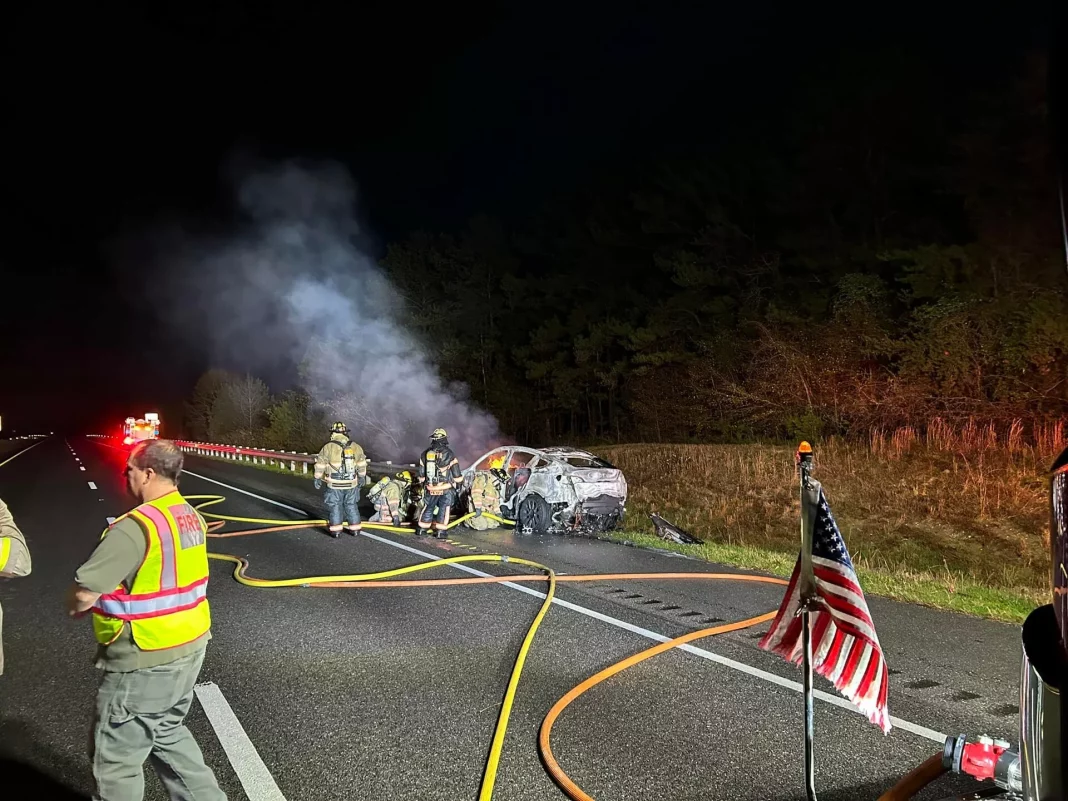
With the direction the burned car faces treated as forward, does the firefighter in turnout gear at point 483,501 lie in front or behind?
in front

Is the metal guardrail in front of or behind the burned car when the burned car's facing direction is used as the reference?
in front

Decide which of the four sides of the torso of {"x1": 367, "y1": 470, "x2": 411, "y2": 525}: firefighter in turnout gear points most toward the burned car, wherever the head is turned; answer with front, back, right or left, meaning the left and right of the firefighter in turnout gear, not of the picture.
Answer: front

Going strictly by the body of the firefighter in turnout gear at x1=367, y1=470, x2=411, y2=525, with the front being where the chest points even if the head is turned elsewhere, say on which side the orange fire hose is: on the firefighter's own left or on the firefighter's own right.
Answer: on the firefighter's own right

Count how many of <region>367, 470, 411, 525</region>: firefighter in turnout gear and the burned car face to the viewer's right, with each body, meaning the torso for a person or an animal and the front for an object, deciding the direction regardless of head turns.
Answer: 1

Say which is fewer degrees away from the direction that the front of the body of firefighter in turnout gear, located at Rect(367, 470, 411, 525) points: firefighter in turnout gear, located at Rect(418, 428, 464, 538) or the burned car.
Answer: the burned car

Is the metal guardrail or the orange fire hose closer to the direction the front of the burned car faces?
the metal guardrail

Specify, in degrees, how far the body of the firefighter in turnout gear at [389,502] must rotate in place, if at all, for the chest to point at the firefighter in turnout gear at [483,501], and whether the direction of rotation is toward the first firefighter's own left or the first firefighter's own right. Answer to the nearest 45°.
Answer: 0° — they already face them

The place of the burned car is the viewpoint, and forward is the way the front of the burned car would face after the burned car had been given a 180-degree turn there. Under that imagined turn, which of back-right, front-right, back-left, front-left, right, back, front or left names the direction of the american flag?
front-right

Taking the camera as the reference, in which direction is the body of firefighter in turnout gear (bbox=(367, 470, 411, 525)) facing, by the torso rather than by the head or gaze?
to the viewer's right

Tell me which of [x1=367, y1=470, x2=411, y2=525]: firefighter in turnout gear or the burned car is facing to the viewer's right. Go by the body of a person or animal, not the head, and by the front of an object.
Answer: the firefighter in turnout gear

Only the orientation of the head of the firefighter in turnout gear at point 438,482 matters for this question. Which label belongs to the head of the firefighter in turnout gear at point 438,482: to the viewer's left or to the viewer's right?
to the viewer's right

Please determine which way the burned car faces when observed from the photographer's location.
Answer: facing away from the viewer and to the left of the viewer

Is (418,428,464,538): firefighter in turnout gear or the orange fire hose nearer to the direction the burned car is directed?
the firefighter in turnout gear

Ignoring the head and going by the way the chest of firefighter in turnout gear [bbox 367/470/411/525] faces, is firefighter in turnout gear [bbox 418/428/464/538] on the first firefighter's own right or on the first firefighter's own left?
on the first firefighter's own right
